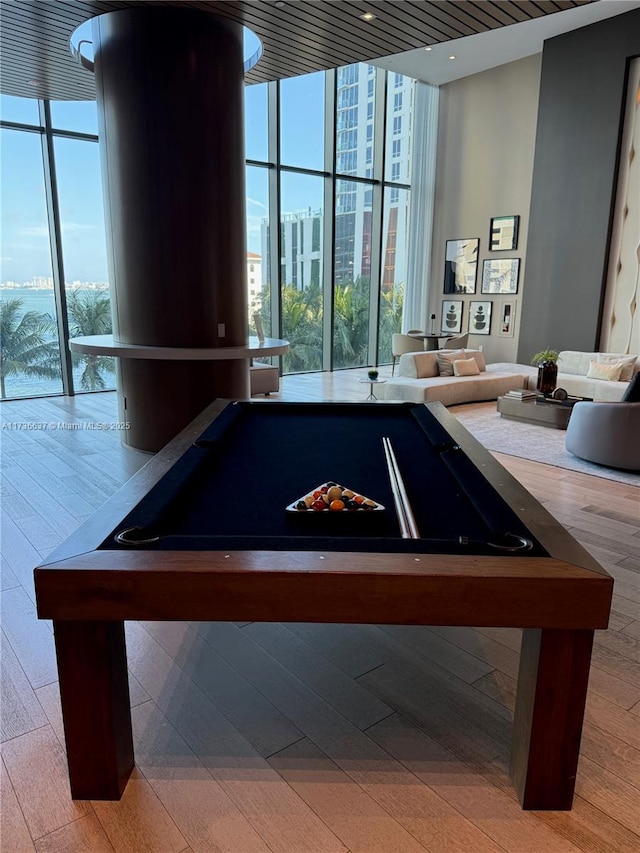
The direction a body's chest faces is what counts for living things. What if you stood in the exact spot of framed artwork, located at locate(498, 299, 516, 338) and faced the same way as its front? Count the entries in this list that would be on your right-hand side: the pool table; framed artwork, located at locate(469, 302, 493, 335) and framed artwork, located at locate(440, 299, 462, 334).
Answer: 2

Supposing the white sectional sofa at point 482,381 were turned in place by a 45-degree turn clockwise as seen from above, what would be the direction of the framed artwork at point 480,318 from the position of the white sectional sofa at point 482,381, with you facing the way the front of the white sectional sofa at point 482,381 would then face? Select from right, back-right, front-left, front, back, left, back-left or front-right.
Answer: back-right

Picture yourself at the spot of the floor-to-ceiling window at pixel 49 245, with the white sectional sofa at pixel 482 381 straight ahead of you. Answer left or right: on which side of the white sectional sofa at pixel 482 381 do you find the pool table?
right

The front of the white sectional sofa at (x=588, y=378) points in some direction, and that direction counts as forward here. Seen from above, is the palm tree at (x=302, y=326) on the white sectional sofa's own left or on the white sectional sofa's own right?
on the white sectional sofa's own right

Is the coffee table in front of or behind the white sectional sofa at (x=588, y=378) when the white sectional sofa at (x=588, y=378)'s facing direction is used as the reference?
in front

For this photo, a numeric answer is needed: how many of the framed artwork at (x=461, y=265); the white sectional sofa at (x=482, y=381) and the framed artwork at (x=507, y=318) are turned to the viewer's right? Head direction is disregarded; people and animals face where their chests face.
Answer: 0

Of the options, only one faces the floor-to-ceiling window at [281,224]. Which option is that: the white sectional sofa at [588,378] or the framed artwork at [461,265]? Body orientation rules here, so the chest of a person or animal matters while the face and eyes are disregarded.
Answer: the framed artwork

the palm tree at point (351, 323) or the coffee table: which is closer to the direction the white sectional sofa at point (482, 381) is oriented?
the coffee table

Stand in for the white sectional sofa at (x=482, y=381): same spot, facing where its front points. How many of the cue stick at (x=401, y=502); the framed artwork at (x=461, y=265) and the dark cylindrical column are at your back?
1

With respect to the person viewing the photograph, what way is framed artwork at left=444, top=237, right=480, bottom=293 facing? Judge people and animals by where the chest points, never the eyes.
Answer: facing the viewer and to the left of the viewer

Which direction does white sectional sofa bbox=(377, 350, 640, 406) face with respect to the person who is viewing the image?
facing the viewer

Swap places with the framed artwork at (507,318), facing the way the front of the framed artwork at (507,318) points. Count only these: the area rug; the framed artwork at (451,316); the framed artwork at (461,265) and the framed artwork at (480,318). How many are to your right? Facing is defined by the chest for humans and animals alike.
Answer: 3

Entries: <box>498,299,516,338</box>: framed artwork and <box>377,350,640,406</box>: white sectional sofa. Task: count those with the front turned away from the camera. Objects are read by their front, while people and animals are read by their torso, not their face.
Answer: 0

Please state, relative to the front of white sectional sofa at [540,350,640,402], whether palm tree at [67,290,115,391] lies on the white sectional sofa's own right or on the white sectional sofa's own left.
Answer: on the white sectional sofa's own right
